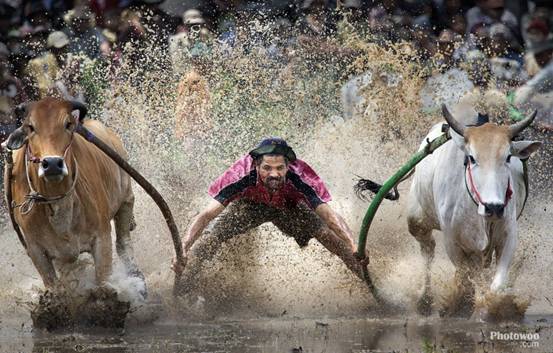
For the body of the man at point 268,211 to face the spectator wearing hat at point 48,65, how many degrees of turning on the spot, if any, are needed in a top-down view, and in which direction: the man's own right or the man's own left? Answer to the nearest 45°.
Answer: approximately 135° to the man's own right

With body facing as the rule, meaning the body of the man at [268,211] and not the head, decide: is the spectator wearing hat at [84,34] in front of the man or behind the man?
behind

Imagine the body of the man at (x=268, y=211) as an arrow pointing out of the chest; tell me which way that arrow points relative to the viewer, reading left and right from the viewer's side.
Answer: facing the viewer

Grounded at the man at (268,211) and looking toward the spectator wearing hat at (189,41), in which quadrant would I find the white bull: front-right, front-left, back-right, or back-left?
back-right

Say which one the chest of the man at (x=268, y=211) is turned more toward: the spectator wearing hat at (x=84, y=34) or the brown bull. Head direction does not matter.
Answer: the brown bull

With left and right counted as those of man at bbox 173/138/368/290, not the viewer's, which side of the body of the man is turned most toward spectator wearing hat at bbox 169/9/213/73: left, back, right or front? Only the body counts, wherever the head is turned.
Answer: back

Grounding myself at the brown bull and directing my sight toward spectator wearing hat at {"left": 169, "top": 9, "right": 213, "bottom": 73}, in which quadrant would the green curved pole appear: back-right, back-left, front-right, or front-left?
front-right

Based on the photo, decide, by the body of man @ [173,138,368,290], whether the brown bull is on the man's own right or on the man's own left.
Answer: on the man's own right

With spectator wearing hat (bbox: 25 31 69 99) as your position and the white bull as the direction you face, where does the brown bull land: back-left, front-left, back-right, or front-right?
front-right
